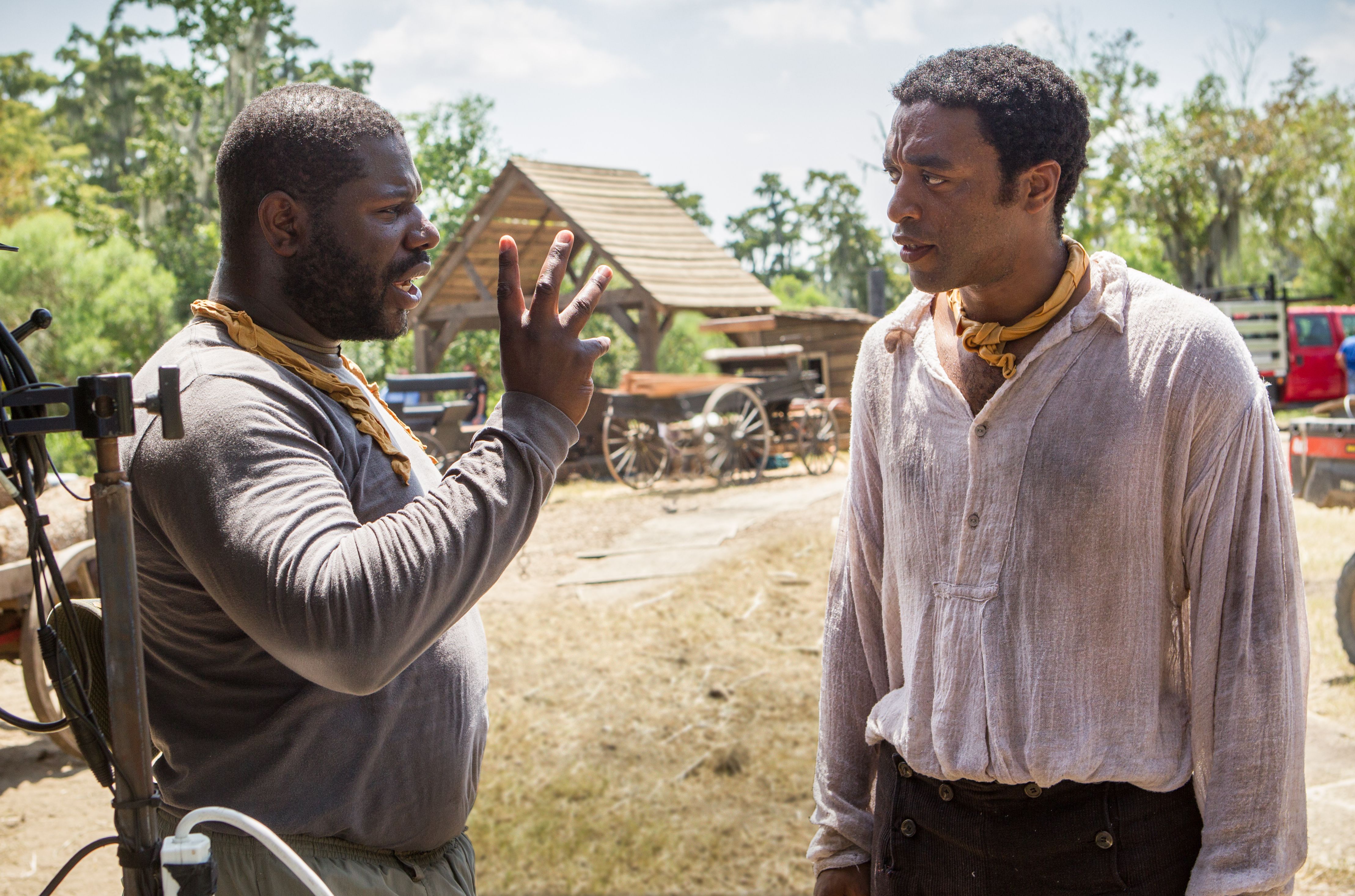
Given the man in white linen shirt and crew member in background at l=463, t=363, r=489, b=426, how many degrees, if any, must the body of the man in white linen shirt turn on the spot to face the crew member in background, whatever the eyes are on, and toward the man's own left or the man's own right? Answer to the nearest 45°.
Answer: approximately 90° to the man's own right

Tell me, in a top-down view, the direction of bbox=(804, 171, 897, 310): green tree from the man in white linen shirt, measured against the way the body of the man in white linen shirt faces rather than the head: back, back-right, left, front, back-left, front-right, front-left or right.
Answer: back-right

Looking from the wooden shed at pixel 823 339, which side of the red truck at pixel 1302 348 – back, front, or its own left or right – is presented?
back

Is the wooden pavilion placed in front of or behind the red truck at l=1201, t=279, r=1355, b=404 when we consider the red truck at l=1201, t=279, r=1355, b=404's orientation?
behind

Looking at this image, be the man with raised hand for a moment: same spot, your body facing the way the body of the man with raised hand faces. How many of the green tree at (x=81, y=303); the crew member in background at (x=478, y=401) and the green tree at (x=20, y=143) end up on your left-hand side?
3

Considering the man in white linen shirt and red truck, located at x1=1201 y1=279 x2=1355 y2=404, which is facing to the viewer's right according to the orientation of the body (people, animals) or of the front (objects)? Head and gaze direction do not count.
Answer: the red truck

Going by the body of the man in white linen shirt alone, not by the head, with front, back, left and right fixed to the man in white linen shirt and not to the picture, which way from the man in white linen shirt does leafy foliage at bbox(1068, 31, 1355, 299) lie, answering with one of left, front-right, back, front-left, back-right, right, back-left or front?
back-right

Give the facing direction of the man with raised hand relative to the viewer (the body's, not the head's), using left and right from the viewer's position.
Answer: facing to the right of the viewer

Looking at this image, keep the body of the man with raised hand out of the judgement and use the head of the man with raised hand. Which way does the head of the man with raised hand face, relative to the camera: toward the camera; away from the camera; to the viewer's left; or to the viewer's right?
to the viewer's right

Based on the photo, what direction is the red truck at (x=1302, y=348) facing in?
to the viewer's right

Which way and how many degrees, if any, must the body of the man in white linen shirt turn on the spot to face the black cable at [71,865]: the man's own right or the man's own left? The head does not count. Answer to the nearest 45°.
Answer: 0° — they already face it

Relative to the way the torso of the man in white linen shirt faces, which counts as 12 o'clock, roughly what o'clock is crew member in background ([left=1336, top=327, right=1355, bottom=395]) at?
The crew member in background is roughly at 5 o'clock from the man in white linen shirt.
